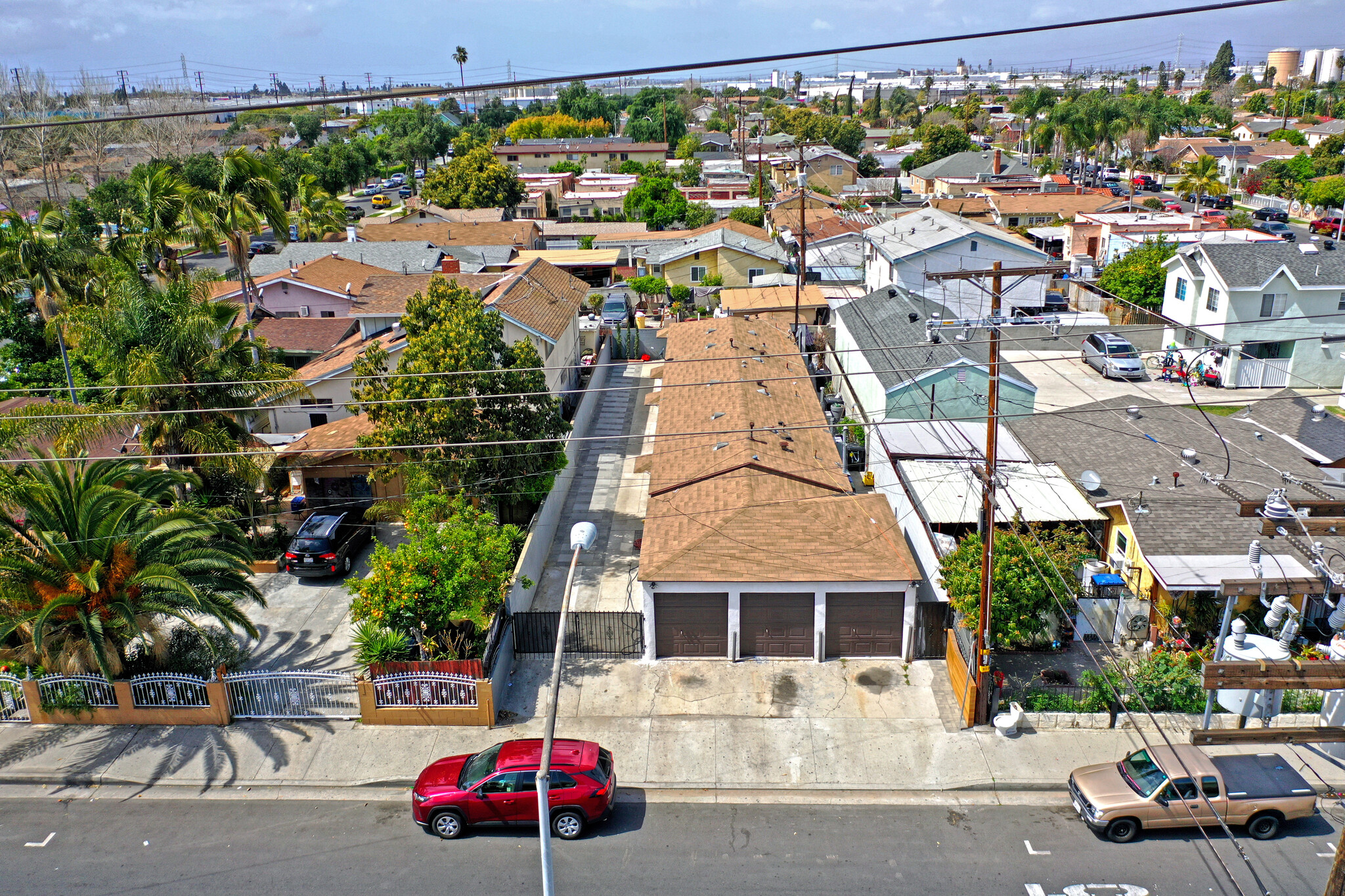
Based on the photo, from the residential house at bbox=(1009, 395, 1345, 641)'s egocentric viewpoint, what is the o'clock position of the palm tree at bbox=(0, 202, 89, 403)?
The palm tree is roughly at 3 o'clock from the residential house.

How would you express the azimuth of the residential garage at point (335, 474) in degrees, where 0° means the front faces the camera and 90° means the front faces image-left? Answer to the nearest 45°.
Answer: approximately 0°

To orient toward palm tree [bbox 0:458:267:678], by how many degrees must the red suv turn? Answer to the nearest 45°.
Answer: approximately 45° to its right

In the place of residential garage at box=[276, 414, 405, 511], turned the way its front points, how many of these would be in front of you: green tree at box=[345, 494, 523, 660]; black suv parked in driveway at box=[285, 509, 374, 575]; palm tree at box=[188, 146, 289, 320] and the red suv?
3

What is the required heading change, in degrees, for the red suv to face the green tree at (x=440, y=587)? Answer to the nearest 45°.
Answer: approximately 90° to its right

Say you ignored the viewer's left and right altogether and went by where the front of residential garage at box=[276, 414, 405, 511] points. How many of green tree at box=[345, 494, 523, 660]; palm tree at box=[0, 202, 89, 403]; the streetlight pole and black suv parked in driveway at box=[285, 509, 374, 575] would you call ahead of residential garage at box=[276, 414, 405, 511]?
3

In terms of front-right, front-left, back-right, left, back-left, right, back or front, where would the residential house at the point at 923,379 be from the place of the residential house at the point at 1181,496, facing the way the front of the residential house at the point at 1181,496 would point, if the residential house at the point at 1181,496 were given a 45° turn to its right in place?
right

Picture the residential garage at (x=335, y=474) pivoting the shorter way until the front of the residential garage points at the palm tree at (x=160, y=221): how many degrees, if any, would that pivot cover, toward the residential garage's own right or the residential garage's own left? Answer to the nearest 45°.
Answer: approximately 180°

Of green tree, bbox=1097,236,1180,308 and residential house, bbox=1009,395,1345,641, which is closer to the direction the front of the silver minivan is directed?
the residential house

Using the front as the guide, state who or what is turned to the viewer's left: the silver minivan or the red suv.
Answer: the red suv

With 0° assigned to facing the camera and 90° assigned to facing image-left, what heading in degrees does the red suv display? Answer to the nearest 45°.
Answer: approximately 90°

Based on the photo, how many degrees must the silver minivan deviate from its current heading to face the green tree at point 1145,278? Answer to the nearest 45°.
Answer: approximately 135° to its left

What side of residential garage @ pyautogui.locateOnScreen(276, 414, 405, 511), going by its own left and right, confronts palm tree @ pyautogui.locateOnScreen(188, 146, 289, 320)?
back

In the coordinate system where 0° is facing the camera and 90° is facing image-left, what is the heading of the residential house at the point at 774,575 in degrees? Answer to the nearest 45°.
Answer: approximately 0°
